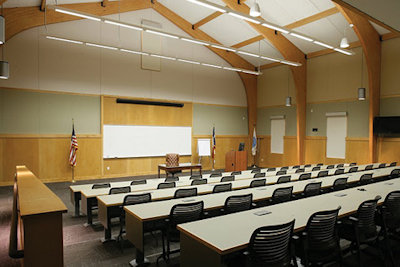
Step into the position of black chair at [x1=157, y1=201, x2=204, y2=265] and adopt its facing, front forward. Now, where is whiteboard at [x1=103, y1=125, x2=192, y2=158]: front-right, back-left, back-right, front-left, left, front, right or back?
front-right

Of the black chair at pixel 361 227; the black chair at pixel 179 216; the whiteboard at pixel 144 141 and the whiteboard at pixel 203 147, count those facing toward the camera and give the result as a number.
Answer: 2

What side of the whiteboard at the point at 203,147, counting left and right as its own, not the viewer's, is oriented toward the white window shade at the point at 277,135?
left

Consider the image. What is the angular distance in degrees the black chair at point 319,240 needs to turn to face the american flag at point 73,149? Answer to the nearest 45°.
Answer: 0° — it already faces it

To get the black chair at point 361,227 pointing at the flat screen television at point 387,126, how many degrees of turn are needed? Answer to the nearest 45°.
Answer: approximately 45° to its right

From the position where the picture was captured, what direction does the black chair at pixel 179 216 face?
facing away from the viewer and to the left of the viewer

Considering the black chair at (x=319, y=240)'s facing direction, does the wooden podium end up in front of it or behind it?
in front

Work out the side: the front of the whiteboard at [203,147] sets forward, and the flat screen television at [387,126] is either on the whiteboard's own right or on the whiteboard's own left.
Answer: on the whiteboard's own left

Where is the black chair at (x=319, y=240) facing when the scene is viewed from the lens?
facing away from the viewer and to the left of the viewer

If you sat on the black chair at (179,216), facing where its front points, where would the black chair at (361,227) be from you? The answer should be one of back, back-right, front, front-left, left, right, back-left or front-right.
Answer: back-right

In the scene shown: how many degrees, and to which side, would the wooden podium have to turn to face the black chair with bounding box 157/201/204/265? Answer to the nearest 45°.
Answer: approximately 45° to its right

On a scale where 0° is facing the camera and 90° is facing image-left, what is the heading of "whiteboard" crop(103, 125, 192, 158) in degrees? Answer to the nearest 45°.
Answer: approximately 0°

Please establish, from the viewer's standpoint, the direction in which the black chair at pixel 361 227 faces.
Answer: facing away from the viewer and to the left of the viewer

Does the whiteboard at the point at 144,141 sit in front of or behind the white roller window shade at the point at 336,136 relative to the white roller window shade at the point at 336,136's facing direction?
in front
